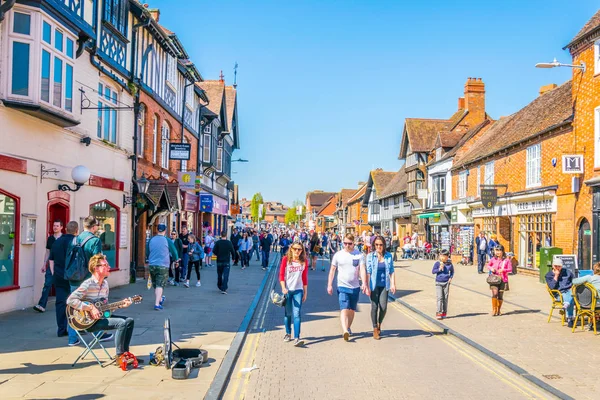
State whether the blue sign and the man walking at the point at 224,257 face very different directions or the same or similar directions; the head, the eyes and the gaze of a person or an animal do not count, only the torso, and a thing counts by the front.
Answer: very different directions

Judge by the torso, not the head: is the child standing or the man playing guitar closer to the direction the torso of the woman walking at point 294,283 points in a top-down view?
the man playing guitar

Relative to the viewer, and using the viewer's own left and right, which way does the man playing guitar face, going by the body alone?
facing to the right of the viewer

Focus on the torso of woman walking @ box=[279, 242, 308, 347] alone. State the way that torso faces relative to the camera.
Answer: toward the camera

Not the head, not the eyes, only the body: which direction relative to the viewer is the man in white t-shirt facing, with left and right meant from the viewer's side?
facing the viewer

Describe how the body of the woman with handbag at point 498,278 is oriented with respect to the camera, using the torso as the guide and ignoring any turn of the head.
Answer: toward the camera

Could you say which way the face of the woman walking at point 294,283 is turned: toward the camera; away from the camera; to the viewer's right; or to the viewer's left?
toward the camera

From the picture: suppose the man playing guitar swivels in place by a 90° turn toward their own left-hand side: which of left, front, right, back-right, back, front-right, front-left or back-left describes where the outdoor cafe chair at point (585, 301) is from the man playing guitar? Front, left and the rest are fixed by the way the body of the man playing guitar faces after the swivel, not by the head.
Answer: right

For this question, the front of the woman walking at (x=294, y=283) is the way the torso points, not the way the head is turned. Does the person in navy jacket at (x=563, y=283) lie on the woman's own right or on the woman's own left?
on the woman's own left

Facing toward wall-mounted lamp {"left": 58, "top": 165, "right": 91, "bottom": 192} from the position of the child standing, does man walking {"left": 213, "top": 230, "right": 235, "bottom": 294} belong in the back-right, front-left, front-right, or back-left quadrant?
front-right

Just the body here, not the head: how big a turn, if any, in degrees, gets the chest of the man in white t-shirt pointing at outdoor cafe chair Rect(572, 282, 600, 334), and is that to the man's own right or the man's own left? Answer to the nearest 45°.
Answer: approximately 90° to the man's own left
